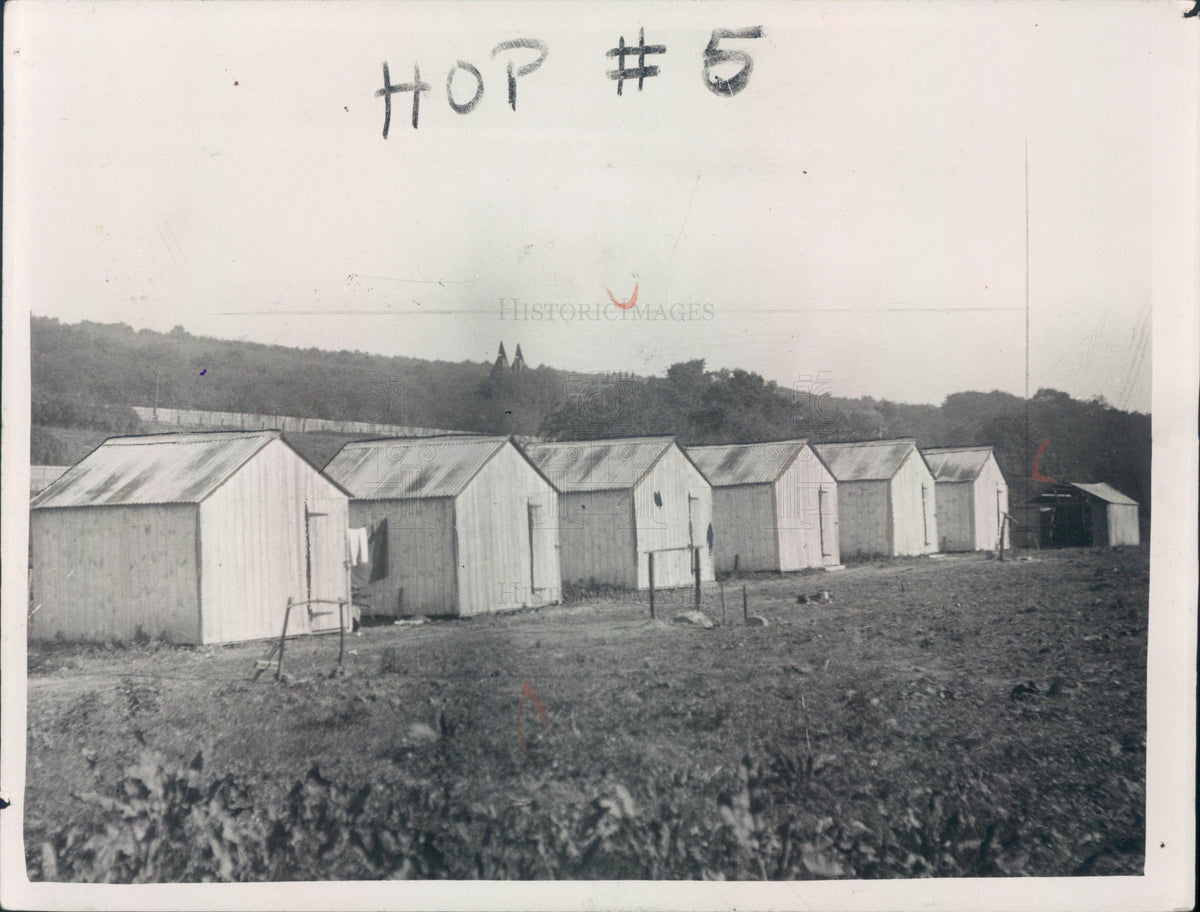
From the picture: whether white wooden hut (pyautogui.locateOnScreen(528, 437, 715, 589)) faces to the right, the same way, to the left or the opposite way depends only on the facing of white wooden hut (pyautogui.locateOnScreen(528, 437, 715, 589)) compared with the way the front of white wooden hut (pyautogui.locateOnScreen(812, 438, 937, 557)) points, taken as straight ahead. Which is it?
the same way

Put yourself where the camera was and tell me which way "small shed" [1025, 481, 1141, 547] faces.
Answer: facing the viewer and to the left of the viewer

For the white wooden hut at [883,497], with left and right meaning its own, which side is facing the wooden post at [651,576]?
right

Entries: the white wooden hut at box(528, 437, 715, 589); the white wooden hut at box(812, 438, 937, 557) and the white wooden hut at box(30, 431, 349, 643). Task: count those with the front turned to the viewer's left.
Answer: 0

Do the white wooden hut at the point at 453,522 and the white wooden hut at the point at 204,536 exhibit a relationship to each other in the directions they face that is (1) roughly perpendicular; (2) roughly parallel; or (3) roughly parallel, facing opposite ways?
roughly parallel

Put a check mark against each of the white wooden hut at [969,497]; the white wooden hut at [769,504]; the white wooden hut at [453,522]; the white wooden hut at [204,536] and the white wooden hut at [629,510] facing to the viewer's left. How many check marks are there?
0

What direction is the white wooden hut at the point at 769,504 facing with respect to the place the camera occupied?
facing the viewer and to the right of the viewer

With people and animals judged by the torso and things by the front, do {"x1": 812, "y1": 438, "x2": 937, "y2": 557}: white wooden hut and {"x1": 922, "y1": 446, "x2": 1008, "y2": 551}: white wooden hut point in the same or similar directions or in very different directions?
same or similar directions

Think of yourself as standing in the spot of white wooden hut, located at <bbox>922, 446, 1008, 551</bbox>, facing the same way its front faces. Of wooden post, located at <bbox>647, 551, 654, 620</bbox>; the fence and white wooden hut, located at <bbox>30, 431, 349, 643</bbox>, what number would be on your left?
0

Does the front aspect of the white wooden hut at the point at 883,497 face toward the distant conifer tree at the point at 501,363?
no

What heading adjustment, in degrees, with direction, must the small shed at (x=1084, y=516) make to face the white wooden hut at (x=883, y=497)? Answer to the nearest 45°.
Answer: approximately 90° to its right

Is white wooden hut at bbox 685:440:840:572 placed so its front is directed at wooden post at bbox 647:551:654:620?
no

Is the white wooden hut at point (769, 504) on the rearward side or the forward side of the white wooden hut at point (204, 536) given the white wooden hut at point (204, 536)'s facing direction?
on the forward side

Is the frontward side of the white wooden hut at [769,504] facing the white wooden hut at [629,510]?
no
